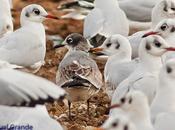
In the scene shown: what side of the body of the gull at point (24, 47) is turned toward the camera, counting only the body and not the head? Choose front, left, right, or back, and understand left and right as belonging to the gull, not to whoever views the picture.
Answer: right

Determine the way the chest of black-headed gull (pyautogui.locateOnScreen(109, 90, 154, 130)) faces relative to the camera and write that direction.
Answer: to the viewer's left

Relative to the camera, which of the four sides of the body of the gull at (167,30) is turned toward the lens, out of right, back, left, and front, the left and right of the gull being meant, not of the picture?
left

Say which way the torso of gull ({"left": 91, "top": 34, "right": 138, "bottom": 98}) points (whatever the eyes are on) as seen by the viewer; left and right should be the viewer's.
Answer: facing to the left of the viewer
